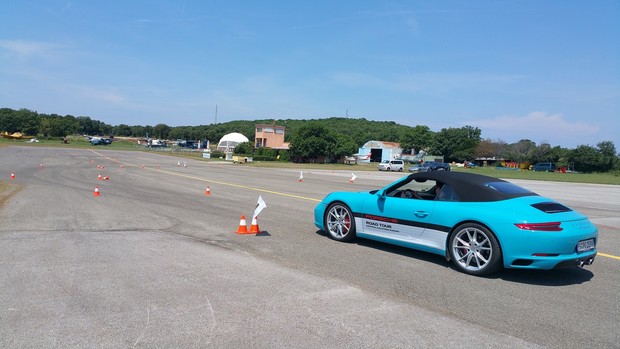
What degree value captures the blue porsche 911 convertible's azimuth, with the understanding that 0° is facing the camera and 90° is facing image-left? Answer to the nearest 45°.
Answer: approximately 135°
